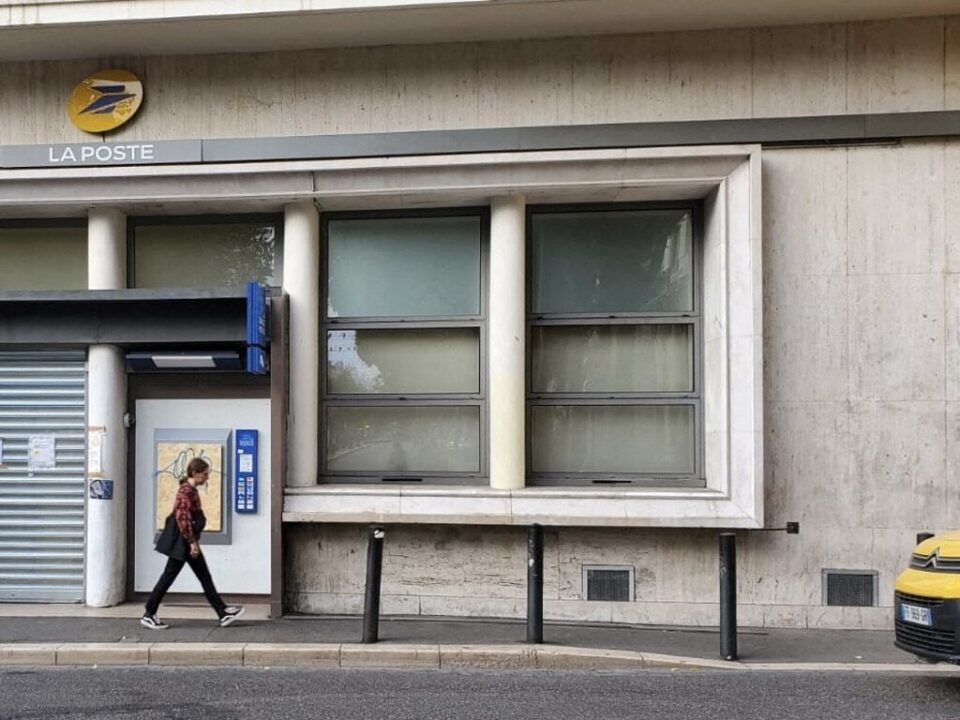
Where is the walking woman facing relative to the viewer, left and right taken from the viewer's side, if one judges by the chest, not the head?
facing to the right of the viewer

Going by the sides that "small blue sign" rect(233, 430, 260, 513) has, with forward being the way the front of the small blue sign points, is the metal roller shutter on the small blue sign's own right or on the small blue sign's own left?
on the small blue sign's own right

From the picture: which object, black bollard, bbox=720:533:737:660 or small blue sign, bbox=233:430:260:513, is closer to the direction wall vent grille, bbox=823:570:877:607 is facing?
the black bollard

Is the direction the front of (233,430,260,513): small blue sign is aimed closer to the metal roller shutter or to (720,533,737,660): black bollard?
the black bollard
